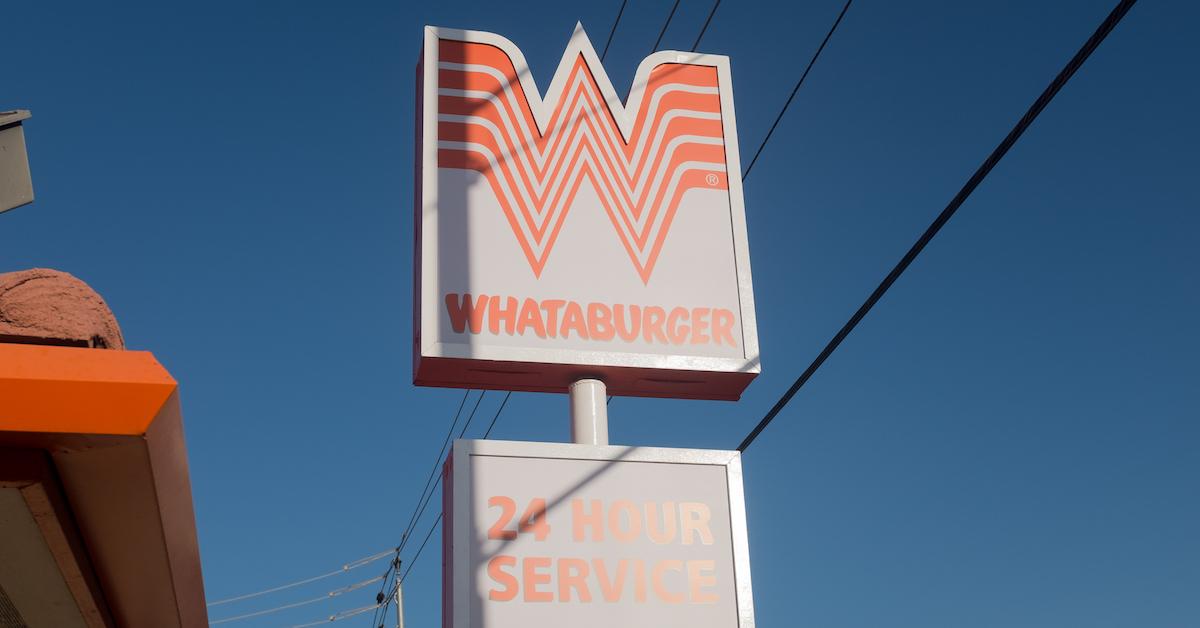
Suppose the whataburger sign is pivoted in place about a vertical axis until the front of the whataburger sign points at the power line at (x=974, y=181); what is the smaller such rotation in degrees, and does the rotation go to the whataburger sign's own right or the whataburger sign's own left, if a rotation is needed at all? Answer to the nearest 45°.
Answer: approximately 45° to the whataburger sign's own left

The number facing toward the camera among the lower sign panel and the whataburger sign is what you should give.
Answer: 2

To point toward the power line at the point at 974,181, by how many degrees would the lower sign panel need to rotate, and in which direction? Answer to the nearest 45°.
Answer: approximately 90° to its left

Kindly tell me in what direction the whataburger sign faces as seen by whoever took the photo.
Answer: facing the viewer
